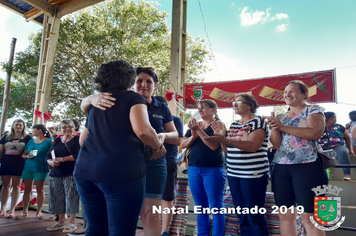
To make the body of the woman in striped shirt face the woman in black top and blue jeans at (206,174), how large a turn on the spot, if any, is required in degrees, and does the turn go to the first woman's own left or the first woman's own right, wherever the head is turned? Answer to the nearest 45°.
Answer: approximately 90° to the first woman's own right

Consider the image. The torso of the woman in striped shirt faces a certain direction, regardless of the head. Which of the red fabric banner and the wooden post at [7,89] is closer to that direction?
the wooden post

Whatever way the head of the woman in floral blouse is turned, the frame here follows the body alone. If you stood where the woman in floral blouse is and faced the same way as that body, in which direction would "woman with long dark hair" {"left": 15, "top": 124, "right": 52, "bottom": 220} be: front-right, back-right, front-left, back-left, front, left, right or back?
front-right

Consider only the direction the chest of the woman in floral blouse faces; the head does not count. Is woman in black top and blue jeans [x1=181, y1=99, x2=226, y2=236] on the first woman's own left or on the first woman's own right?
on the first woman's own right

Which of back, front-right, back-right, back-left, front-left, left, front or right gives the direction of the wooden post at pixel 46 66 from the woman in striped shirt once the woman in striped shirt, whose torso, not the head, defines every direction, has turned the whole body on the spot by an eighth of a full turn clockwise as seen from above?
front-right

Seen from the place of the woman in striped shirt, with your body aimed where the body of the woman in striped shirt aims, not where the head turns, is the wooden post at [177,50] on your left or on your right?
on your right

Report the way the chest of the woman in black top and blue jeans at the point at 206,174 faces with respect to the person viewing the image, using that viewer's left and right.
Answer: facing the viewer and to the left of the viewer

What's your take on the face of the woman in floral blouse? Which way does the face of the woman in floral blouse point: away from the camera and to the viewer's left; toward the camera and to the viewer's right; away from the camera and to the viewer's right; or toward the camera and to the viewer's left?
toward the camera and to the viewer's left

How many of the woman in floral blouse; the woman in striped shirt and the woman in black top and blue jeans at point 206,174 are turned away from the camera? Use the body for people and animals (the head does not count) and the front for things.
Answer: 0
